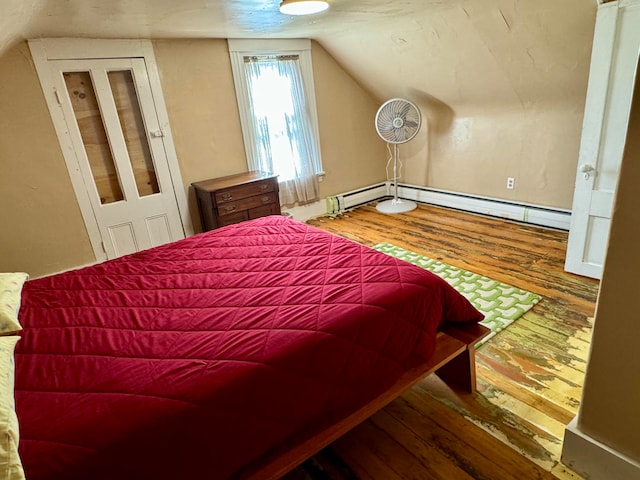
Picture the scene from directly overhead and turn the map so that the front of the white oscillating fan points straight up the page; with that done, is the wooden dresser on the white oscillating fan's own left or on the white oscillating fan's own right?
on the white oscillating fan's own right

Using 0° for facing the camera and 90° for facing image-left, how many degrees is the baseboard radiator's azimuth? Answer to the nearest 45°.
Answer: approximately 45°

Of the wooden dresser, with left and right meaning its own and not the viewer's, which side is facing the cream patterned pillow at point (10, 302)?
right

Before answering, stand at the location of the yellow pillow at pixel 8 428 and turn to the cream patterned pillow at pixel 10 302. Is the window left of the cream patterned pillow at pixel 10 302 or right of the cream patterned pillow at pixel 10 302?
right

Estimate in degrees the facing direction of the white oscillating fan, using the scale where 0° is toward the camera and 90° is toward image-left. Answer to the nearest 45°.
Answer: approximately 0°

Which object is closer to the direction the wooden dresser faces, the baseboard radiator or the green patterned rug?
the green patterned rug

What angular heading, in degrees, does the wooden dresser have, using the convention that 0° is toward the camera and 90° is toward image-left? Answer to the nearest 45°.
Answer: approximately 315°
